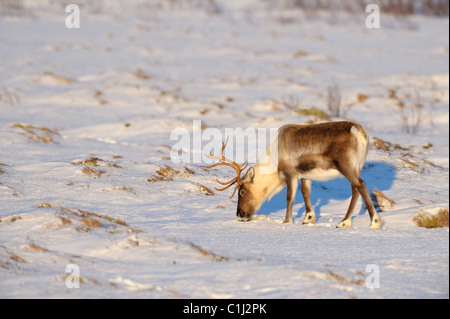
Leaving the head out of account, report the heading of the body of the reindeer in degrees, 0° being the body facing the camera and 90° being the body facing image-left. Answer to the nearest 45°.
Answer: approximately 90°

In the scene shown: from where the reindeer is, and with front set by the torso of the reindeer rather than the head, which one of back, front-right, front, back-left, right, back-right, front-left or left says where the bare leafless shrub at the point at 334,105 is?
right

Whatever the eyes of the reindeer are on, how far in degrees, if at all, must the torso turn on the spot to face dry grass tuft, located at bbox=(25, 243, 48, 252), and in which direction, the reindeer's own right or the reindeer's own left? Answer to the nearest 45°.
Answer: approximately 45° to the reindeer's own left

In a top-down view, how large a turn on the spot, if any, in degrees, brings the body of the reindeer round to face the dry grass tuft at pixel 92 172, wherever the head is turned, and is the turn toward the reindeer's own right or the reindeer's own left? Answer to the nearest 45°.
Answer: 0° — it already faces it

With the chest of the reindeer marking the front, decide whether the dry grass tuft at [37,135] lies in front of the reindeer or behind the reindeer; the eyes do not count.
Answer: in front

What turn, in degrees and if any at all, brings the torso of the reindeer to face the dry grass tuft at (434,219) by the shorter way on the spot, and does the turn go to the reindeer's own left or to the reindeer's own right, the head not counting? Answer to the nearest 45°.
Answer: approximately 180°

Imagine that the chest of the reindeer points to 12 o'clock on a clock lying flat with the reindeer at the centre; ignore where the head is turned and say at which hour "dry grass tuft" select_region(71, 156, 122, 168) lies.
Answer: The dry grass tuft is roughly at 1 o'clock from the reindeer.

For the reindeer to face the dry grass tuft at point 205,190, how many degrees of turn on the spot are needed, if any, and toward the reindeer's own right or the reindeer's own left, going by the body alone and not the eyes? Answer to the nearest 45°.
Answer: approximately 45° to the reindeer's own right

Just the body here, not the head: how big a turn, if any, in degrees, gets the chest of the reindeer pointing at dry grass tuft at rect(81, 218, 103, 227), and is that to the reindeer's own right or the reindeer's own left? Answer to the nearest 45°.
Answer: approximately 45° to the reindeer's own left

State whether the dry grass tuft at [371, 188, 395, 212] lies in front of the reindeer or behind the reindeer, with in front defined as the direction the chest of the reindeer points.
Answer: behind
